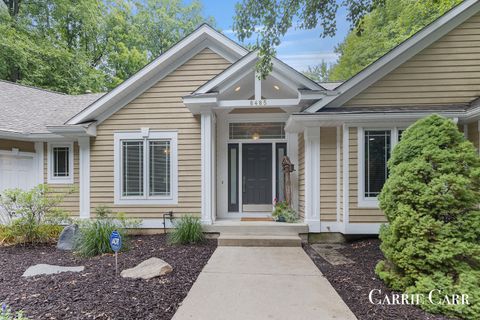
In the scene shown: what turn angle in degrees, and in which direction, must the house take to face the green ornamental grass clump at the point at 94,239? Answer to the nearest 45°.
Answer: approximately 45° to its right

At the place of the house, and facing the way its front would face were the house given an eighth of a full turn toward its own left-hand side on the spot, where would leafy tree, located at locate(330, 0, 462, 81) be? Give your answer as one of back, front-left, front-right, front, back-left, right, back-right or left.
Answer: left

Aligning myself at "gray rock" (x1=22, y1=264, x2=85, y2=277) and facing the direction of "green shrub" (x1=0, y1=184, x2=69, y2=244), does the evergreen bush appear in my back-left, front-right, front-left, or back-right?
back-right

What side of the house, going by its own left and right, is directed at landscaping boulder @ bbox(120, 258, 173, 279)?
front

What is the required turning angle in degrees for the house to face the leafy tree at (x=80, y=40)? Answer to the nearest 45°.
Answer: approximately 135° to its right

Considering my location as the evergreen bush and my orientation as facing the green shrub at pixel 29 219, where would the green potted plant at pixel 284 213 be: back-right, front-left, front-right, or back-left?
front-right

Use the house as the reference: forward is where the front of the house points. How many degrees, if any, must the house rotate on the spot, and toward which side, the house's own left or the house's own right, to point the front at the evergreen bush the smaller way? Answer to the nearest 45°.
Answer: approximately 45° to the house's own left

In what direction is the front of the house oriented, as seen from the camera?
facing the viewer
